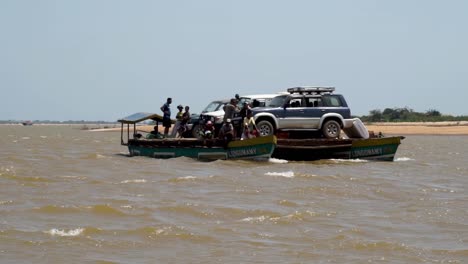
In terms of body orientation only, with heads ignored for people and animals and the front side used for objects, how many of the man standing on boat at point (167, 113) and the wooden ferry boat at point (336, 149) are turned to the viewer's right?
2

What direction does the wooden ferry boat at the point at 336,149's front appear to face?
to the viewer's right

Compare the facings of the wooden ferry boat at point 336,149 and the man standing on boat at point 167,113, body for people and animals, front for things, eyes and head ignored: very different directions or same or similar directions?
same or similar directions

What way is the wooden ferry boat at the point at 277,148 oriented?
to the viewer's right

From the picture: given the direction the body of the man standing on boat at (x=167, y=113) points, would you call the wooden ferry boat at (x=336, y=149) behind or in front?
in front

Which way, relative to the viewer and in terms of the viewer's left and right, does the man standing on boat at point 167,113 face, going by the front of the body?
facing to the right of the viewer

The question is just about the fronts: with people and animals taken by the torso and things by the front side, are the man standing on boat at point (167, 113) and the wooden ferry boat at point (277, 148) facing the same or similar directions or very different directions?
same or similar directions

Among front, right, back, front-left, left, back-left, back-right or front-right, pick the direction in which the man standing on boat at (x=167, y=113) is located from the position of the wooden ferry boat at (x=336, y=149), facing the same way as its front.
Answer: back
